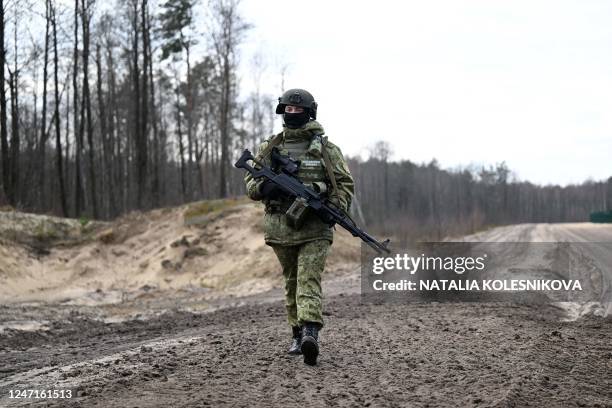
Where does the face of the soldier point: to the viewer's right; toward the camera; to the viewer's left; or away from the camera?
toward the camera

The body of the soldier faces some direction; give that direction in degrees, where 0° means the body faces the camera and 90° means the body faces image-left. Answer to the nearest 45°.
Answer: approximately 0°
